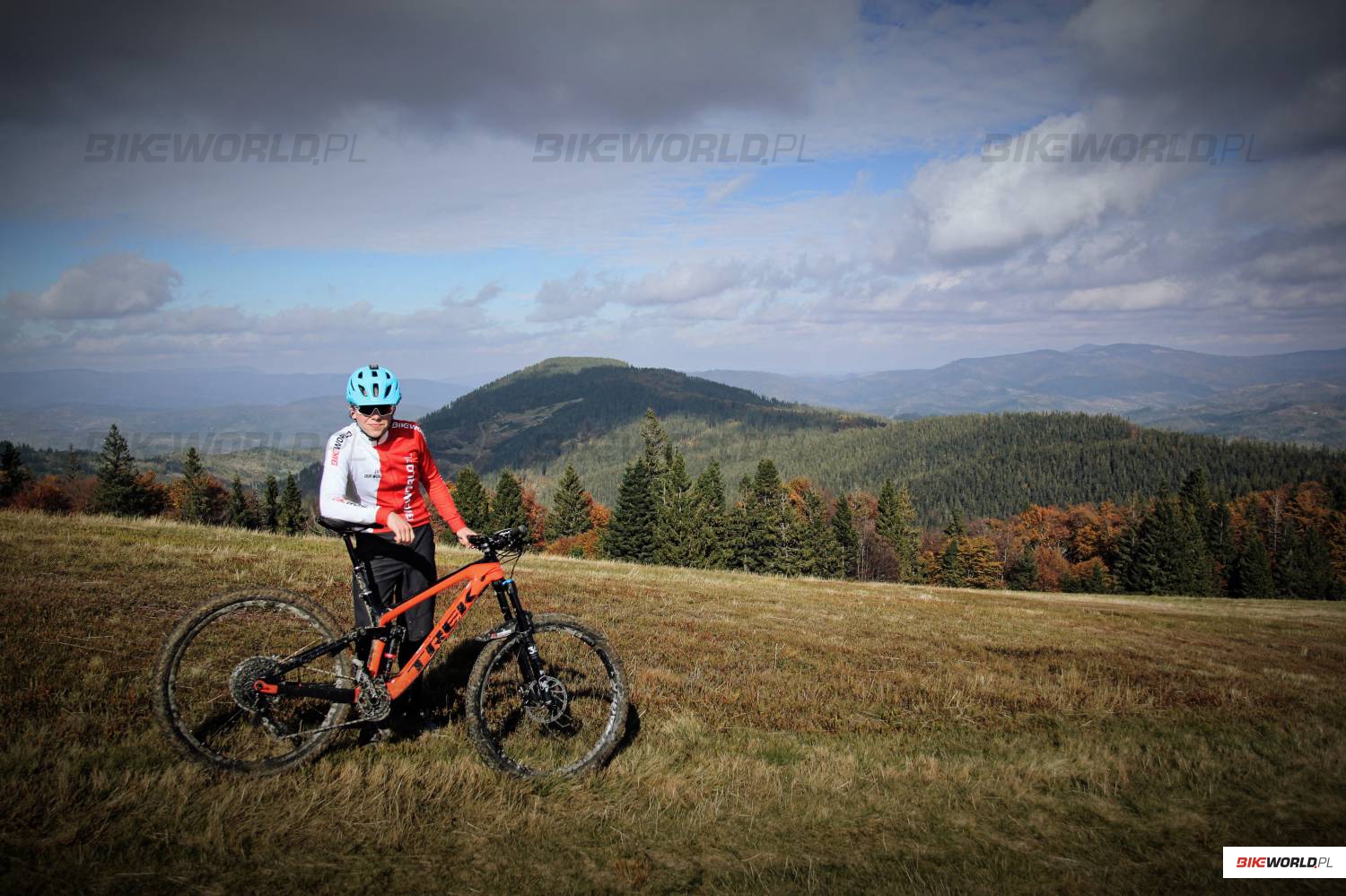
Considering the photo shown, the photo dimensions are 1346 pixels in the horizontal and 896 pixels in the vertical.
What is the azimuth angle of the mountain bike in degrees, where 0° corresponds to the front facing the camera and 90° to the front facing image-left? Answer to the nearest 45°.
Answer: approximately 270°
